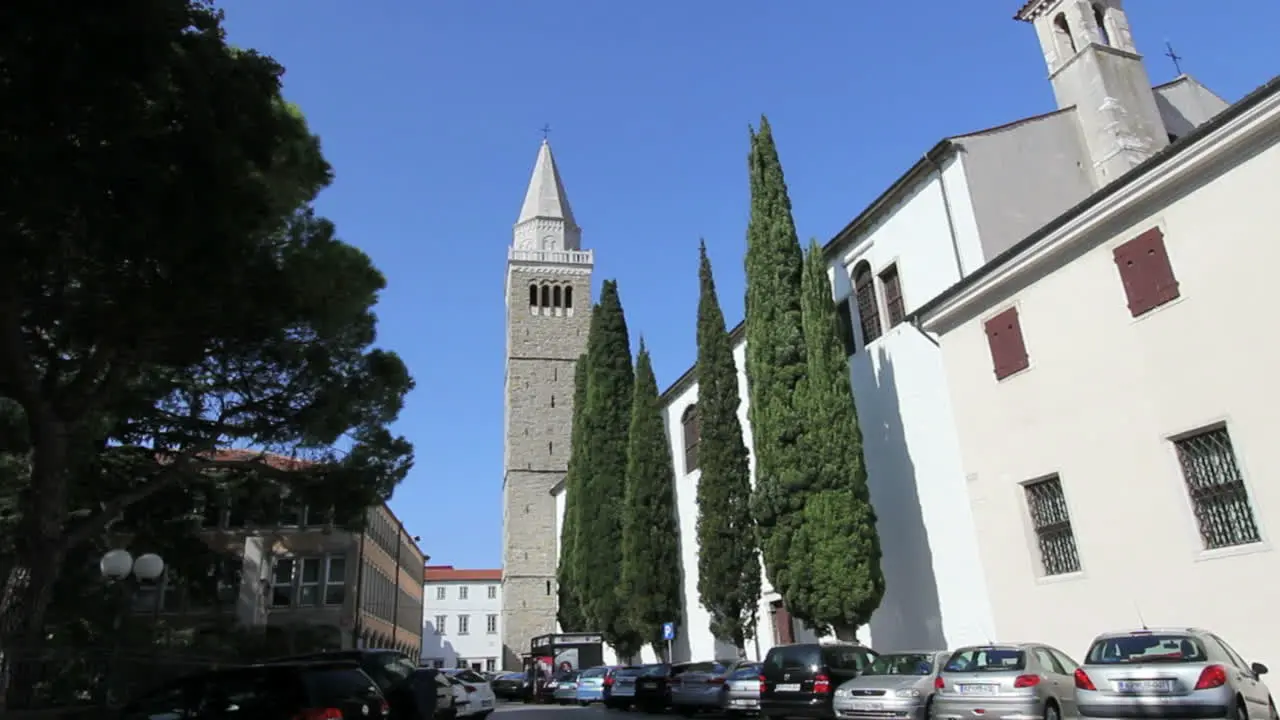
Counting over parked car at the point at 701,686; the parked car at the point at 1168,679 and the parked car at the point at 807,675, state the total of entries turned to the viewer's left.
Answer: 0

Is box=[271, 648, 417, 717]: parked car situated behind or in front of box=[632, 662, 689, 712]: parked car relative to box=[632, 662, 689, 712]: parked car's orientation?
behind

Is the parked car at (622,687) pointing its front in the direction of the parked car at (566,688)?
no

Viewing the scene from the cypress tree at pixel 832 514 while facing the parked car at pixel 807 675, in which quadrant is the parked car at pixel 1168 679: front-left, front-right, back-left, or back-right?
front-left

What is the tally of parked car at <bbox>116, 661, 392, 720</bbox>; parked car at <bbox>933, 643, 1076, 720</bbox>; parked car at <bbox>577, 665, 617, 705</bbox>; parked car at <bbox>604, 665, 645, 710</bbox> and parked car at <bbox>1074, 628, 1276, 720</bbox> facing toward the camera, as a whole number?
0

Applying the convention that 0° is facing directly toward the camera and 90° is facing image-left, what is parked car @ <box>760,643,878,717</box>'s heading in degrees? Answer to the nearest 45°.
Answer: approximately 225°

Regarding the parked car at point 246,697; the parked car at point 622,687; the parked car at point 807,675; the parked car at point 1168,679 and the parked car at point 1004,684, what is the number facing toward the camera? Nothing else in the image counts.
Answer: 0

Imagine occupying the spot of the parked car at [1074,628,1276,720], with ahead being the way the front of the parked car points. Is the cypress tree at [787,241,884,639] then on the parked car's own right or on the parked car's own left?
on the parked car's own left

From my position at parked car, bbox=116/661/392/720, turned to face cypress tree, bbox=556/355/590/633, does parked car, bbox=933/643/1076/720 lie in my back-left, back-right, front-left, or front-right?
front-right

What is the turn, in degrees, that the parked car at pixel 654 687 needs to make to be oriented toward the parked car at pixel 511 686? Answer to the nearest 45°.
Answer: approximately 45° to its left

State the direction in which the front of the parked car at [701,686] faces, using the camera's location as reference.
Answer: facing away from the viewer and to the right of the viewer

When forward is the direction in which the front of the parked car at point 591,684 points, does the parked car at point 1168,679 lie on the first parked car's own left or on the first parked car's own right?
on the first parked car's own right

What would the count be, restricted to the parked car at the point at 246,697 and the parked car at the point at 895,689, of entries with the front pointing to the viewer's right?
0
